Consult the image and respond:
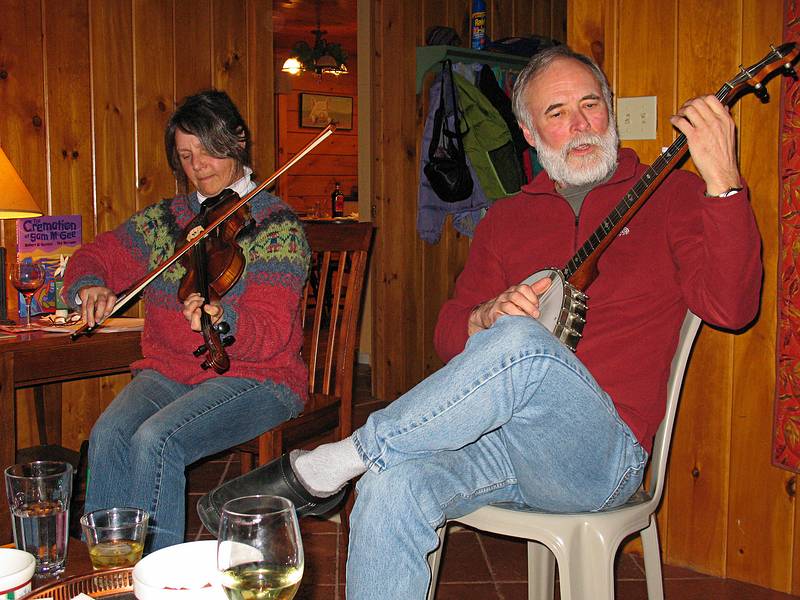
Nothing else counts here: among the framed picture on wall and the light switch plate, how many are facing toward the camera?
2

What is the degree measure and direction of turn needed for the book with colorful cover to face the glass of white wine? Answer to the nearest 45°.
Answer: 0° — it already faces it

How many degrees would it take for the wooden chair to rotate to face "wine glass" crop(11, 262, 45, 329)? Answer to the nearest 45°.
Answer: approximately 45° to its right

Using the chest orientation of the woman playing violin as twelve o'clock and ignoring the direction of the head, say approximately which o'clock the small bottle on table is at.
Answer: The small bottle on table is roughly at 5 o'clock from the woman playing violin.

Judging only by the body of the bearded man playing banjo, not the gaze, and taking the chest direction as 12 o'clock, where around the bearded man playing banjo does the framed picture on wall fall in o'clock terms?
The framed picture on wall is roughly at 4 o'clock from the bearded man playing banjo.

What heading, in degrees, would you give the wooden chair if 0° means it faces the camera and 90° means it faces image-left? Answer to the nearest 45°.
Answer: approximately 45°

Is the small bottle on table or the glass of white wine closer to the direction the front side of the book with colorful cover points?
the glass of white wine

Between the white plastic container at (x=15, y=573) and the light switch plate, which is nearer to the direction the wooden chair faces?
the white plastic container

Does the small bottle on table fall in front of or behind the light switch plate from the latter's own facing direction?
behind

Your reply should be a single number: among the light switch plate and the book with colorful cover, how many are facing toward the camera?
2
